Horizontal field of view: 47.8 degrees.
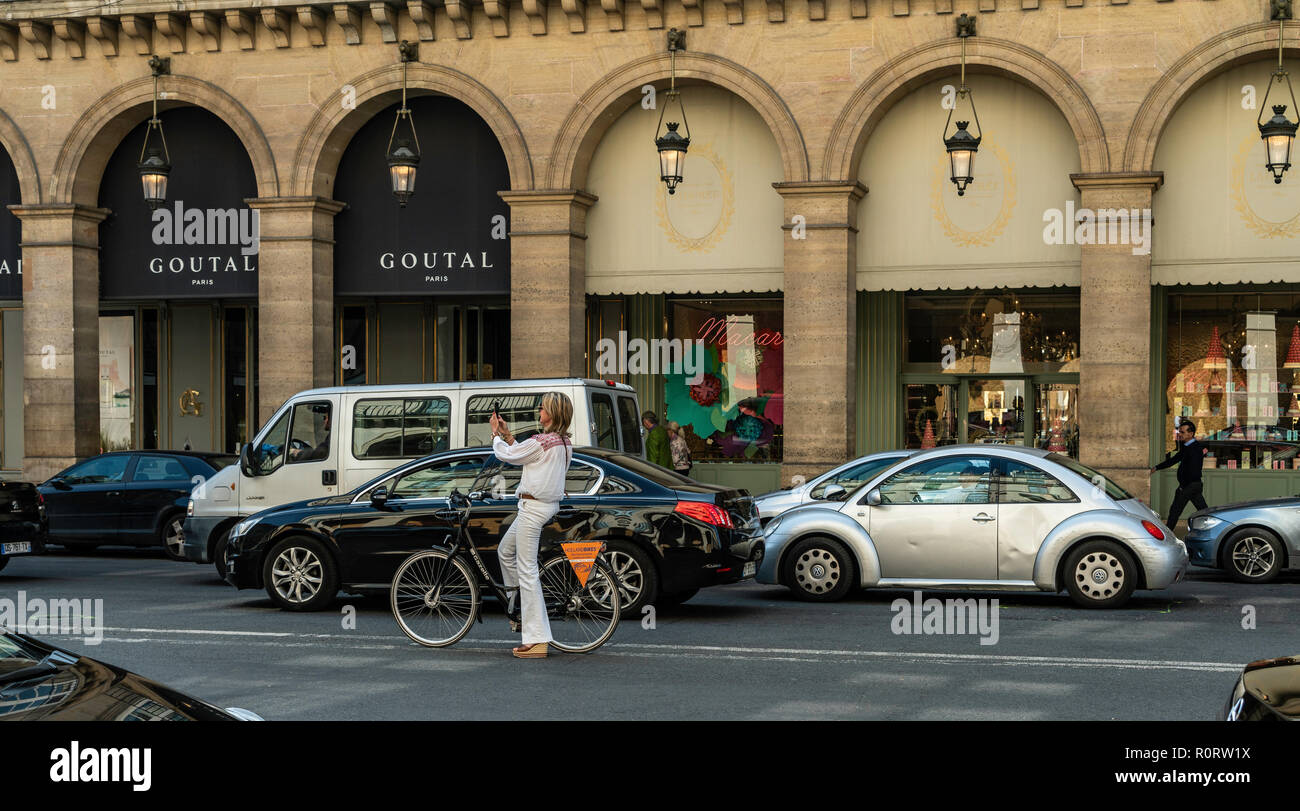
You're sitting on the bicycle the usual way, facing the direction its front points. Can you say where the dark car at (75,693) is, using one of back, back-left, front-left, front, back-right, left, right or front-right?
left

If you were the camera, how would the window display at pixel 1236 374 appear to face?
facing the viewer

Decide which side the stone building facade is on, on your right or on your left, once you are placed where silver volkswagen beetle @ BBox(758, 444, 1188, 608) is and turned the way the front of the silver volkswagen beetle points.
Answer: on your right

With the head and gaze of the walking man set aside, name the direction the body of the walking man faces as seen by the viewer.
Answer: to the viewer's left

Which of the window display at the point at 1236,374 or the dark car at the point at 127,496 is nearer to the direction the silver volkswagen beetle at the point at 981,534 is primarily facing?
the dark car

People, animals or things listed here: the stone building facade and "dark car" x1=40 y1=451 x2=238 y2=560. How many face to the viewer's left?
1

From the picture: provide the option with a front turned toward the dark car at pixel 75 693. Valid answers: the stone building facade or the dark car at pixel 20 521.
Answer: the stone building facade

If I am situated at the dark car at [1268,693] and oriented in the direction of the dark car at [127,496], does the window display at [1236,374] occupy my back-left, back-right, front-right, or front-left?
front-right

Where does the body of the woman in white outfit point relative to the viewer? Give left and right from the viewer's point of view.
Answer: facing to the left of the viewer

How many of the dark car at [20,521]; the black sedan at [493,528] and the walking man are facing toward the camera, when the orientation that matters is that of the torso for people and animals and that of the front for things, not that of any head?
0

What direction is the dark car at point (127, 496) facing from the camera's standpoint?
to the viewer's left

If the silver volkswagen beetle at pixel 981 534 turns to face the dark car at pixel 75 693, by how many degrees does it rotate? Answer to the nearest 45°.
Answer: approximately 90° to its left

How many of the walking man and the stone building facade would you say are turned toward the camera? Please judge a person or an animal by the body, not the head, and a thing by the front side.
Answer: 1

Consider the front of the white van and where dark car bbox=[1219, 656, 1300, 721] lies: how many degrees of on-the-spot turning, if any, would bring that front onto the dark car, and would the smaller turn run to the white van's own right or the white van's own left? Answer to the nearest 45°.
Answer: approximately 90° to the white van's own left

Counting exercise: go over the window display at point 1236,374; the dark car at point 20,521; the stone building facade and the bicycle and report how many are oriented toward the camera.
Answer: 2

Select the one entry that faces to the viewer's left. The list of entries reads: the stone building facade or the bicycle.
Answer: the bicycle
